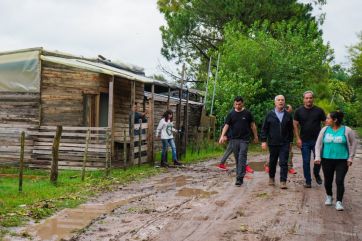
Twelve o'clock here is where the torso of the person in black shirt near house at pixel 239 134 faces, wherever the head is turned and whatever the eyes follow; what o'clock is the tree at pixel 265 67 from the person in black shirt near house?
The tree is roughly at 6 o'clock from the person in black shirt near house.

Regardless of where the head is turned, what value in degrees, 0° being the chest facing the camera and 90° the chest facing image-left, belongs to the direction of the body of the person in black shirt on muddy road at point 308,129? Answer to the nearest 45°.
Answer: approximately 0°

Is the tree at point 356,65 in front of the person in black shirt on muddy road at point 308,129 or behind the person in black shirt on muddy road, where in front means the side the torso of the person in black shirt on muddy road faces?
behind

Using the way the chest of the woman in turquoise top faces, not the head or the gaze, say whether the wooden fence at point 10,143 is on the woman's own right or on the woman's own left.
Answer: on the woman's own right

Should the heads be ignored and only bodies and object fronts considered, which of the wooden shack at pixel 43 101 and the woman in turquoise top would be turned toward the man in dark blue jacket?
the wooden shack

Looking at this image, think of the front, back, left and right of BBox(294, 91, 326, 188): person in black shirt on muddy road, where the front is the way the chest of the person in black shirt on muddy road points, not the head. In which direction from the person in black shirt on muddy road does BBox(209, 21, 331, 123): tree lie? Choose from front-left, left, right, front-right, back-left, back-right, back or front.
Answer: back

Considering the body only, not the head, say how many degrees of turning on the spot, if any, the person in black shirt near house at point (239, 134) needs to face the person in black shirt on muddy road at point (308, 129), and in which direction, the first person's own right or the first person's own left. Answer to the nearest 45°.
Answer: approximately 90° to the first person's own left

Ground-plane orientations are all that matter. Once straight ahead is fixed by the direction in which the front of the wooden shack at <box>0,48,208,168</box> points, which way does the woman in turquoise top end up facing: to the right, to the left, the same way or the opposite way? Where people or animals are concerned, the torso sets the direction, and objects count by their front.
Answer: to the right

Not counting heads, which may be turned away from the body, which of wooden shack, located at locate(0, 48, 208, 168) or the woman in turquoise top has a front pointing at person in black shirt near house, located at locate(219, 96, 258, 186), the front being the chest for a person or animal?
the wooden shack

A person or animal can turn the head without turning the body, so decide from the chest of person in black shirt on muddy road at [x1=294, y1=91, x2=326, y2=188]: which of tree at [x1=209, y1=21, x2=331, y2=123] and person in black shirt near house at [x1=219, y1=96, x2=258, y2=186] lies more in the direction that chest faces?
the person in black shirt near house
